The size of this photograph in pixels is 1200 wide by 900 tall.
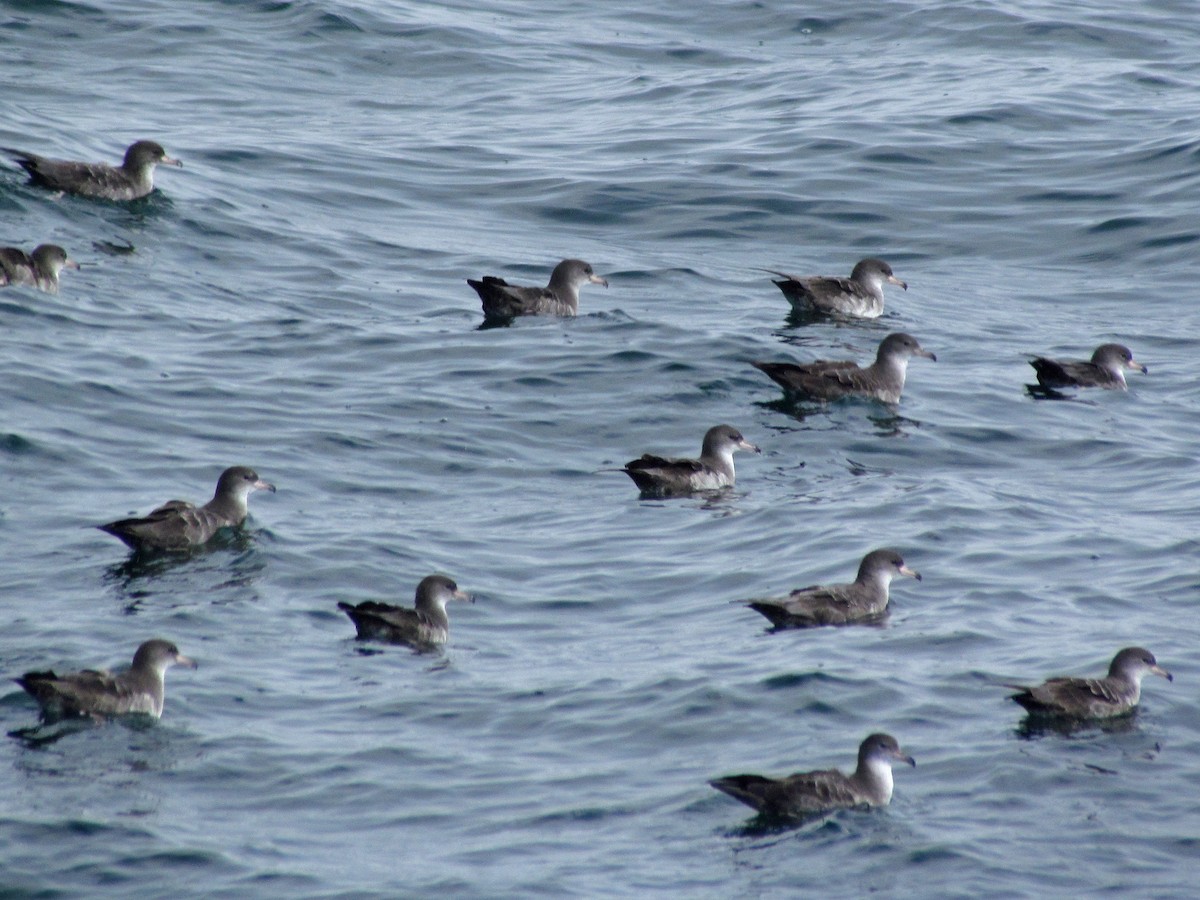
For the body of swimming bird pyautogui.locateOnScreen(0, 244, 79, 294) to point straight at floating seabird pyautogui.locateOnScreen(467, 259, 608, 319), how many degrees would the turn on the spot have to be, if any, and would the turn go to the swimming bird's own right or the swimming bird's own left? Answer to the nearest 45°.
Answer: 0° — it already faces it

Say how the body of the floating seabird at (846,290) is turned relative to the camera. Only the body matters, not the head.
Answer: to the viewer's right

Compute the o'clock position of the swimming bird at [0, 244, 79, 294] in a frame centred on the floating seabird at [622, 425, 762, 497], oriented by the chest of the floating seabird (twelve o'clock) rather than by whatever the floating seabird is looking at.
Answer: The swimming bird is roughly at 7 o'clock from the floating seabird.

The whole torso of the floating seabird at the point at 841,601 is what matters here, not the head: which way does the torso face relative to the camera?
to the viewer's right

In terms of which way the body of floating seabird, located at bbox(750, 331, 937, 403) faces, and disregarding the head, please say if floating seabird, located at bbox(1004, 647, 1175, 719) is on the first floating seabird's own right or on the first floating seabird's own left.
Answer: on the first floating seabird's own right

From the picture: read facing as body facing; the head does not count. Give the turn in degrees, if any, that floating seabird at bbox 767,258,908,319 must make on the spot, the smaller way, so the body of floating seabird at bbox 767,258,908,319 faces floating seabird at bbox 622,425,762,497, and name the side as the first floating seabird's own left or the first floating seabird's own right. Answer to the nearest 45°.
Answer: approximately 90° to the first floating seabird's own right

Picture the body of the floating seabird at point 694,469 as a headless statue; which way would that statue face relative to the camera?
to the viewer's right

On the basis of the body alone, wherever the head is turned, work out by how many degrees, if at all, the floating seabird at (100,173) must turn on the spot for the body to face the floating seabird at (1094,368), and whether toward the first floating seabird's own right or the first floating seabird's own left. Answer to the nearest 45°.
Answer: approximately 45° to the first floating seabird's own right

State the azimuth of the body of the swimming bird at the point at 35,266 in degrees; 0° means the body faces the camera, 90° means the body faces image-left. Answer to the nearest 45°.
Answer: approximately 270°

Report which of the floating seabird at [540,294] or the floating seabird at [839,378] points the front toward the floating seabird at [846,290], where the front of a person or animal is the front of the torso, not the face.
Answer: the floating seabird at [540,294]

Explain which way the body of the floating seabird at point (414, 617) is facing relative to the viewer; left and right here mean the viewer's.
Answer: facing to the right of the viewer
